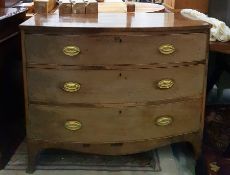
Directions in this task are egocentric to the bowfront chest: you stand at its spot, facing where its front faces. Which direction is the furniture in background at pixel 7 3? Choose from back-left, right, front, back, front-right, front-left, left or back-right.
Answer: back-right

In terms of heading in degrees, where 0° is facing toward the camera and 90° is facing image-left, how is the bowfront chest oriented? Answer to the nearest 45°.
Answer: approximately 0°

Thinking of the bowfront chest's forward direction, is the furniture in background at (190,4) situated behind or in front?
behind

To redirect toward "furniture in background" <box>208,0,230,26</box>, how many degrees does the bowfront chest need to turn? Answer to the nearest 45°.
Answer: approximately 135° to its left

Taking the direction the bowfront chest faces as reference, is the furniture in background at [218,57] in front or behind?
behind
